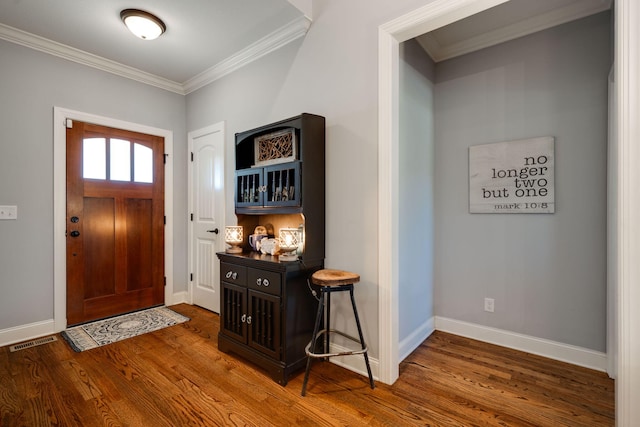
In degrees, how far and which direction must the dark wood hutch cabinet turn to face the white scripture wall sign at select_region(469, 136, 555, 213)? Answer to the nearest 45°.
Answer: approximately 135° to its left

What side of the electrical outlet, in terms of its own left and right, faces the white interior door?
right

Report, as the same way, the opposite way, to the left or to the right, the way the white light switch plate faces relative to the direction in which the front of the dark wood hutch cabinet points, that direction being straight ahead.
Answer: to the left

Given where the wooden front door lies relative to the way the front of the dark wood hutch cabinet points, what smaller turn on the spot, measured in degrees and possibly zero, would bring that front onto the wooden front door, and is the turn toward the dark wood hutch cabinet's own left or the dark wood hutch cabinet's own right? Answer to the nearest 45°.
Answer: approximately 90° to the dark wood hutch cabinet's own right

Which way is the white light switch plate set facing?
toward the camera

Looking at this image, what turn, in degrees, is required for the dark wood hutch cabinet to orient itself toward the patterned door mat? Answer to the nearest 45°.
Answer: approximately 90° to its right

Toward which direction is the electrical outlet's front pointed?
toward the camera

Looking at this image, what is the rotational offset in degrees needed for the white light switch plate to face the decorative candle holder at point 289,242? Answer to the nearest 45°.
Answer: approximately 45° to its left

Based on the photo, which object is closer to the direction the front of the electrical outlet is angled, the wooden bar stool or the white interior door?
the wooden bar stool

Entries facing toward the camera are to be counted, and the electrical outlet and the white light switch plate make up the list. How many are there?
2

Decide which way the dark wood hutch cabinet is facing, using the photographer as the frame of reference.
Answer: facing the viewer and to the left of the viewer
